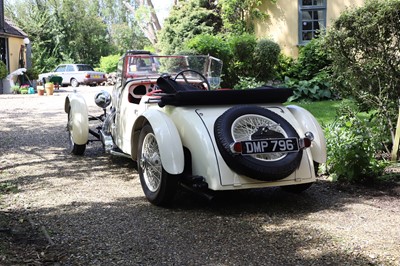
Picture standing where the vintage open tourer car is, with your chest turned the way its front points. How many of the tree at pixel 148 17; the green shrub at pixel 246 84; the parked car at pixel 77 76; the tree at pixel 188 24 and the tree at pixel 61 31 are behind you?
0

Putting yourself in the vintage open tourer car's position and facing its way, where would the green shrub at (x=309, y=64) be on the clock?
The green shrub is roughly at 2 o'clock from the vintage open tourer car.

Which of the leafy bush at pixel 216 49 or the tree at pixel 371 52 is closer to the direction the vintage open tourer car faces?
the leafy bush

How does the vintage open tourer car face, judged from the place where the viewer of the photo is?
facing away from the viewer and to the left of the viewer

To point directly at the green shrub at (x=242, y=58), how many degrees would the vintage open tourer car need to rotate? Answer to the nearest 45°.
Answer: approximately 45° to its right

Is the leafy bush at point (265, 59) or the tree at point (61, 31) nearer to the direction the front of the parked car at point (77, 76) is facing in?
the tree

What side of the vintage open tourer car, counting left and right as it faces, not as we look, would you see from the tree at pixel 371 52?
right

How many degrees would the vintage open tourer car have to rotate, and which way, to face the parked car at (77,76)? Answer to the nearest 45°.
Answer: approximately 45° to its right

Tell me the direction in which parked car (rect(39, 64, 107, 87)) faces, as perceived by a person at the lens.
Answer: facing away from the viewer and to the left of the viewer

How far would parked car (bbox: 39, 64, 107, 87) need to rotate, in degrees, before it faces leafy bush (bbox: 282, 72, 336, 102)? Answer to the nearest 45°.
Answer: approximately 135° to its left

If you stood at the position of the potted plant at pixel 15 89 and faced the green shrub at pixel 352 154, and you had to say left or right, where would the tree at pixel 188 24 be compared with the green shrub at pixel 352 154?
left

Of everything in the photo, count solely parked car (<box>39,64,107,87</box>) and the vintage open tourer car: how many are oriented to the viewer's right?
0

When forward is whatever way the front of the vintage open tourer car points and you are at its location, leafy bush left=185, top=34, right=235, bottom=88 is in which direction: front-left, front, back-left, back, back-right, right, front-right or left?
front-right
